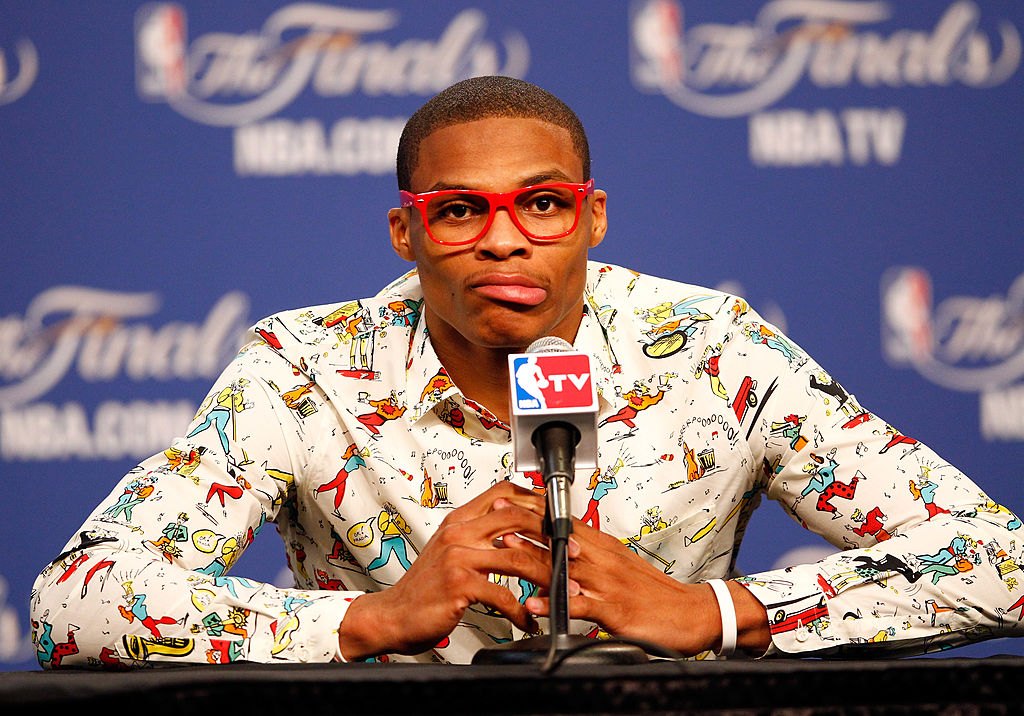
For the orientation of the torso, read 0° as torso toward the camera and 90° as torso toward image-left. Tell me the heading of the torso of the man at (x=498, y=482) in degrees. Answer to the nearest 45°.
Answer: approximately 0°

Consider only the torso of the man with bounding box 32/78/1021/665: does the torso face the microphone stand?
yes
